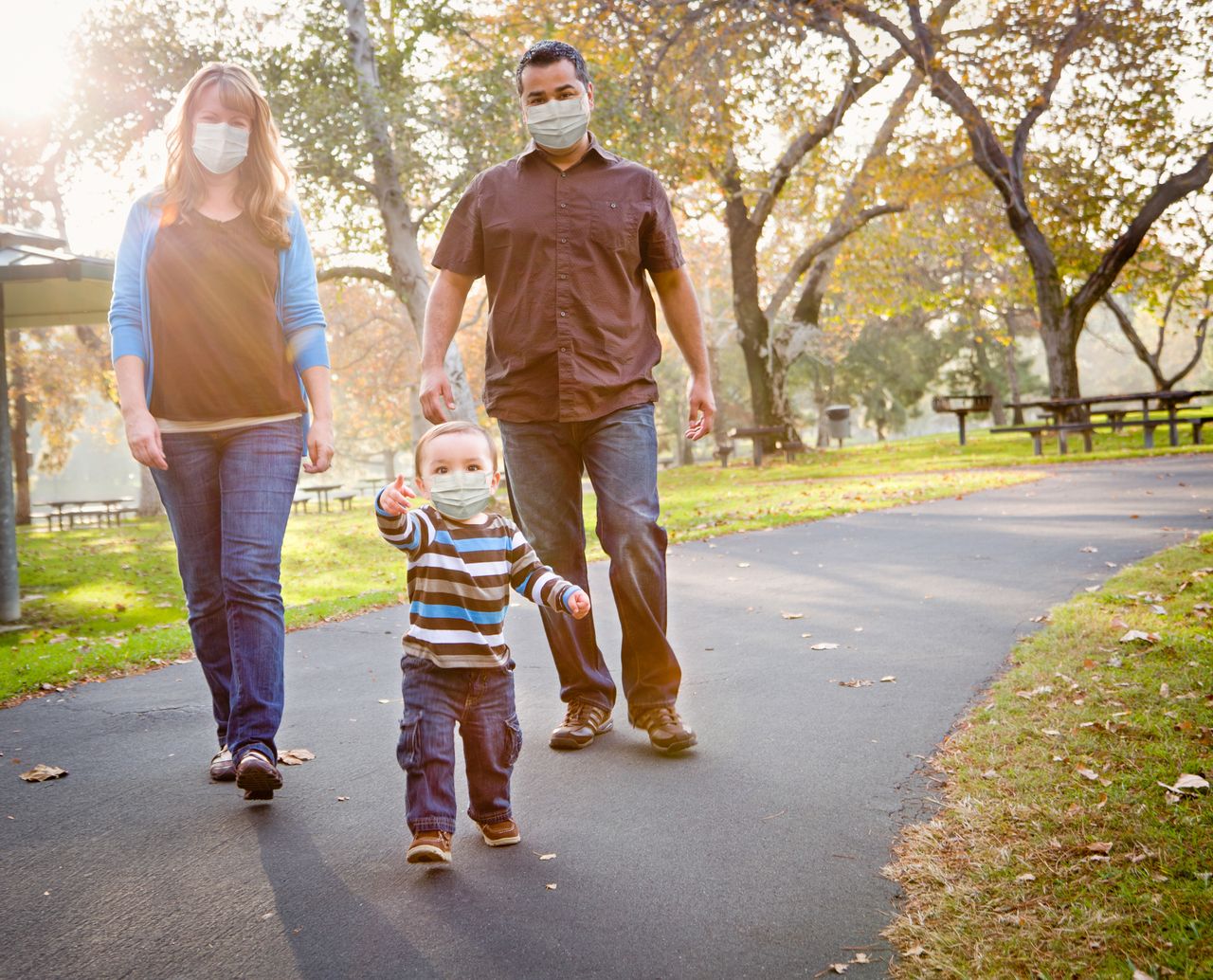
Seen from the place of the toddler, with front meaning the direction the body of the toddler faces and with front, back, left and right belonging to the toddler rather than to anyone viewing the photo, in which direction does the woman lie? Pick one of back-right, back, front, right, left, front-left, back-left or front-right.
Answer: back-right

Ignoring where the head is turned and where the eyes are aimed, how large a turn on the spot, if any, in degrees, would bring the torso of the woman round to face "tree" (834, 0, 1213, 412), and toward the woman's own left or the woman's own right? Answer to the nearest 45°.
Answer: approximately 135° to the woman's own left

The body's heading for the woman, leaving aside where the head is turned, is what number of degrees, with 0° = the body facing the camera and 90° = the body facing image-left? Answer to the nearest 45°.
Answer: approximately 0°

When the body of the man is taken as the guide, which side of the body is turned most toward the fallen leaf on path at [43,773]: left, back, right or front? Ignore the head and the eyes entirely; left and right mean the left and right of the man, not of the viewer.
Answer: right

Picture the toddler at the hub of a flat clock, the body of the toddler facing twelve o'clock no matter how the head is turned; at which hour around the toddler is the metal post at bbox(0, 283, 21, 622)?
The metal post is roughly at 5 o'clock from the toddler.

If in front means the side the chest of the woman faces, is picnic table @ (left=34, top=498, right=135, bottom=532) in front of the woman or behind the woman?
behind

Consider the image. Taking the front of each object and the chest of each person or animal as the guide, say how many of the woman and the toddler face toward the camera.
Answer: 2

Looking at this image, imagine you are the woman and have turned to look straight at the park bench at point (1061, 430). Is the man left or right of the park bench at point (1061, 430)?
right

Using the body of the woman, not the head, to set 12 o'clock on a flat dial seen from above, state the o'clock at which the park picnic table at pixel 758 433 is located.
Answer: The park picnic table is roughly at 7 o'clock from the woman.

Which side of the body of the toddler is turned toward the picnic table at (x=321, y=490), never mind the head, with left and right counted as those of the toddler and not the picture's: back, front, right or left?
back

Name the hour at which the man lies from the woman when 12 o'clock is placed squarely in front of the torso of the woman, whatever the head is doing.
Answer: The man is roughly at 9 o'clock from the woman.
